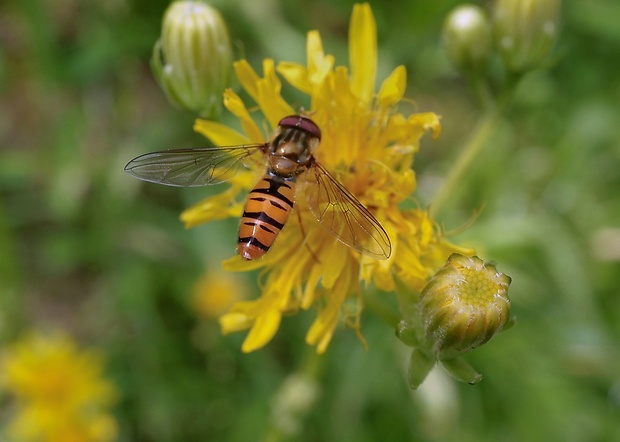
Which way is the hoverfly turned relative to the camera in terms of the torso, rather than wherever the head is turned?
away from the camera

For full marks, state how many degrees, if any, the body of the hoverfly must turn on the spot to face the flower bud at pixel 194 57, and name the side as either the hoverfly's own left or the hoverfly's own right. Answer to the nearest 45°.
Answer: approximately 45° to the hoverfly's own left
